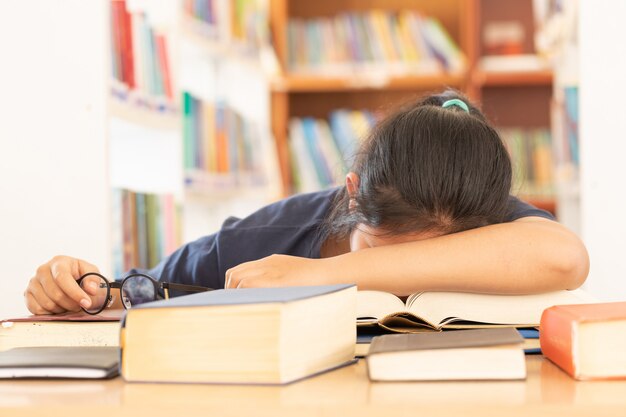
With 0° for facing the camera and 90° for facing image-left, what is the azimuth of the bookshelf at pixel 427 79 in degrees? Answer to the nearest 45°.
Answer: approximately 0°

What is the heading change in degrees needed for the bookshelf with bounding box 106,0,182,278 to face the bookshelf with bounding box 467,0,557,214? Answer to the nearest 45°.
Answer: approximately 90° to its left

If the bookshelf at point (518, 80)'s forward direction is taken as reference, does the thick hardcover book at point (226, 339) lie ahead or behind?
ahead

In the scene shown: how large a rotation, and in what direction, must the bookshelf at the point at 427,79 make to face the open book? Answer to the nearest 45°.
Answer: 0° — it already faces it

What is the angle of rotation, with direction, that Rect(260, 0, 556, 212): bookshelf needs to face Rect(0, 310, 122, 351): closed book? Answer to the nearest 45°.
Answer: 0° — it already faces it

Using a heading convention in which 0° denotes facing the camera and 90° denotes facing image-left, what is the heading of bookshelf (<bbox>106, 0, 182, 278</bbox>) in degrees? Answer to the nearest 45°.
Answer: approximately 315°

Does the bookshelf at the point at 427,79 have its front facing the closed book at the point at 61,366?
yes

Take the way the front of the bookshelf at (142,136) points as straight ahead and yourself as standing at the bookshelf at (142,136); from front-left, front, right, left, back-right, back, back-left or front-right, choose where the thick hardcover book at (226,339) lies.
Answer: front-right

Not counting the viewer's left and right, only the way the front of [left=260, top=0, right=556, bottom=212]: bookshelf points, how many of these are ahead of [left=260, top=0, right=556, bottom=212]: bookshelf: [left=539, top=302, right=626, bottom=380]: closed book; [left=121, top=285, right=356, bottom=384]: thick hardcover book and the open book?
3

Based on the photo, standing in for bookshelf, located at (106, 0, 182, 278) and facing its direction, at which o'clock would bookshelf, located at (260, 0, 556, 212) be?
bookshelf, located at (260, 0, 556, 212) is roughly at 9 o'clock from bookshelf, located at (106, 0, 182, 278).

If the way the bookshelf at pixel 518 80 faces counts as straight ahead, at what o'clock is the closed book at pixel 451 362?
The closed book is roughly at 12 o'clock from the bookshelf.

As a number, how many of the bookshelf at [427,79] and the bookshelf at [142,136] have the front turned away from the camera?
0

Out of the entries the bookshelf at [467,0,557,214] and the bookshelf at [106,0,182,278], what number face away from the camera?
0
